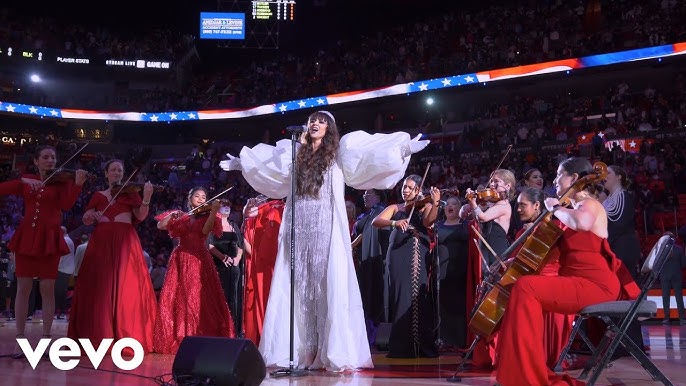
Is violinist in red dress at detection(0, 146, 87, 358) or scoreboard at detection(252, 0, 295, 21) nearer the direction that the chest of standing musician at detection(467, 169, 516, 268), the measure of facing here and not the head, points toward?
the violinist in red dress

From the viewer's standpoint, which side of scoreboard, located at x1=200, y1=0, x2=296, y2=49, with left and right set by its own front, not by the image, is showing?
front

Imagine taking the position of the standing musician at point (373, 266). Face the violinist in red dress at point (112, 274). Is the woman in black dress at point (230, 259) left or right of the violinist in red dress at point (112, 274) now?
right

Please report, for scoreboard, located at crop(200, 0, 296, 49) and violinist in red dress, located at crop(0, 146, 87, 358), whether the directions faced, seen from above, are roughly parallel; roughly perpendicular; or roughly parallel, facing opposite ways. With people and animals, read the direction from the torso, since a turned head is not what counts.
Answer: roughly parallel

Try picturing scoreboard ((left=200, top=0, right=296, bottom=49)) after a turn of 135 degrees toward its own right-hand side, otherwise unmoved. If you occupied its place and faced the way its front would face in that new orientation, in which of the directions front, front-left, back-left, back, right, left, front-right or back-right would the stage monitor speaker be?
back-left

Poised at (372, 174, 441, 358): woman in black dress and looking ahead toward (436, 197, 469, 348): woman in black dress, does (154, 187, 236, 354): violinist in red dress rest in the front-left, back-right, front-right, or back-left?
back-left

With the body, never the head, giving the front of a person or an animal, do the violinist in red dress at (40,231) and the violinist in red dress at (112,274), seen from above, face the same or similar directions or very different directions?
same or similar directions

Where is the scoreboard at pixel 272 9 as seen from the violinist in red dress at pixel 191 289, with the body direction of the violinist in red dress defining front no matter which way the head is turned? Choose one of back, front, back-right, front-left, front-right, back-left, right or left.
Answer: back

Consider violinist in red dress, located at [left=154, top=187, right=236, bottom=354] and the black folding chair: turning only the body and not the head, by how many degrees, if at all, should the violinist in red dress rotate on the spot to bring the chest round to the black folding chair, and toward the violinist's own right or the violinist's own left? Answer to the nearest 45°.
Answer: approximately 45° to the violinist's own left

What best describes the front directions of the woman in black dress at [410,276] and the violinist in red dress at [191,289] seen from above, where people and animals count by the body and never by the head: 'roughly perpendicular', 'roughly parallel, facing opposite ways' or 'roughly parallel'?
roughly parallel

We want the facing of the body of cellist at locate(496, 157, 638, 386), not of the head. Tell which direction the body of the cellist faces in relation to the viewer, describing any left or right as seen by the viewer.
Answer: facing to the left of the viewer

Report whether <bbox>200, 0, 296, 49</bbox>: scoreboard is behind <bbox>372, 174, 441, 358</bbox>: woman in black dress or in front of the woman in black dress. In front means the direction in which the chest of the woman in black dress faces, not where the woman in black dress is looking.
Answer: behind

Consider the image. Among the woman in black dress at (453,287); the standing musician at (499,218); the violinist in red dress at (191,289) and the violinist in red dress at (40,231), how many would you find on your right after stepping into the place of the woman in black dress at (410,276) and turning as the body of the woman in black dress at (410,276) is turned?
2

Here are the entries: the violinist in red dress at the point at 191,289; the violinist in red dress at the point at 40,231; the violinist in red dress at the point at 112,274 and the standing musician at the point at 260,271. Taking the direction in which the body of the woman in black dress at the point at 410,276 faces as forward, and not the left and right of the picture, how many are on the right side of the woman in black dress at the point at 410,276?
4

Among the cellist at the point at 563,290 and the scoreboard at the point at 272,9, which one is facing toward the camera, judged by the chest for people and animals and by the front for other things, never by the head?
the scoreboard
